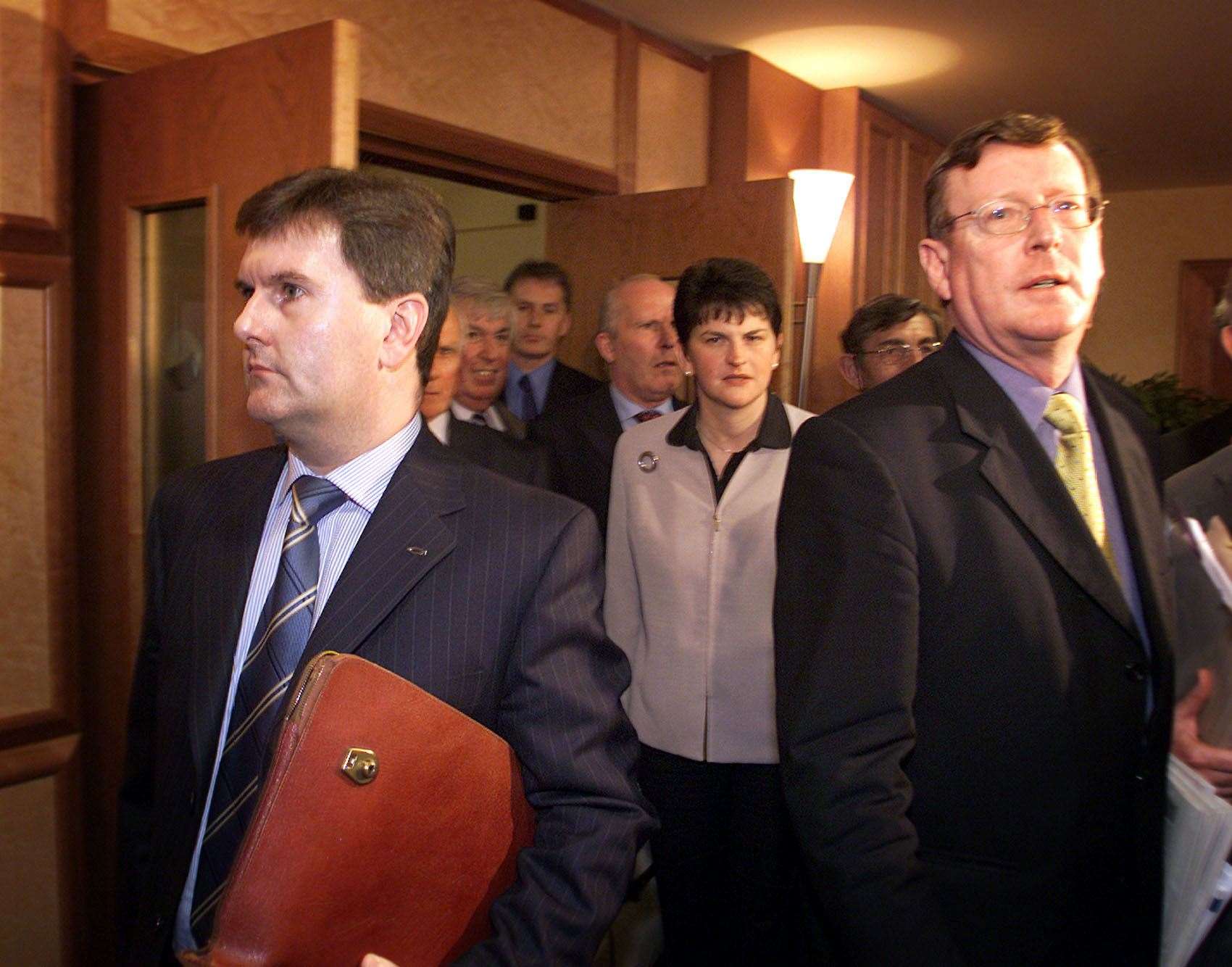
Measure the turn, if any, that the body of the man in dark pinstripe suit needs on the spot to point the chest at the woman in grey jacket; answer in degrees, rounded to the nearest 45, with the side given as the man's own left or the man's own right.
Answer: approximately 180°

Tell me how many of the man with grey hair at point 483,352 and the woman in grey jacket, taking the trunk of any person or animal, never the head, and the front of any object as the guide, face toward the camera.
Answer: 2

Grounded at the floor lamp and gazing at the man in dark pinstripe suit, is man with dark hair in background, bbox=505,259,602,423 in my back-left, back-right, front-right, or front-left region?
front-right

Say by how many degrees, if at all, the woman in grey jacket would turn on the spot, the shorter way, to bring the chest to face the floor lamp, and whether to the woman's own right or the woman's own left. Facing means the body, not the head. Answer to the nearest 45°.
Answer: approximately 180°

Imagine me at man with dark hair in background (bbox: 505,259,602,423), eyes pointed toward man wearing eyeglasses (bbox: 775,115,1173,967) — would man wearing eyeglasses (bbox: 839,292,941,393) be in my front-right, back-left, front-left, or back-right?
front-left

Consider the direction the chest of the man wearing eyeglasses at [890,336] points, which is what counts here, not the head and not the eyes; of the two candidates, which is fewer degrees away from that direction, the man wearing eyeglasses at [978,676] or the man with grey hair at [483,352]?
the man wearing eyeglasses

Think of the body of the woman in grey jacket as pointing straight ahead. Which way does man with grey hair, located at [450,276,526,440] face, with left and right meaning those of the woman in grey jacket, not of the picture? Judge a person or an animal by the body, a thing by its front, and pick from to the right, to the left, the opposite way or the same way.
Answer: the same way

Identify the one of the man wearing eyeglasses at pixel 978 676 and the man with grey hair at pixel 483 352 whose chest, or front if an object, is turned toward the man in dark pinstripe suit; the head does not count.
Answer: the man with grey hair

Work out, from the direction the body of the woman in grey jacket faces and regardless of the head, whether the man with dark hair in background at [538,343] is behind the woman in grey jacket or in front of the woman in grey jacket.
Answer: behind

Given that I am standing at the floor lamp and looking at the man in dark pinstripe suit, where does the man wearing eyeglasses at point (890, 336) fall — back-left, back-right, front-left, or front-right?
front-left

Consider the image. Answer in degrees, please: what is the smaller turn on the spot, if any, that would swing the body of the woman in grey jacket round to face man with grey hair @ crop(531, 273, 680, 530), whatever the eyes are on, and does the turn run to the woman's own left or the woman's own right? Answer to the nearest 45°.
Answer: approximately 180°

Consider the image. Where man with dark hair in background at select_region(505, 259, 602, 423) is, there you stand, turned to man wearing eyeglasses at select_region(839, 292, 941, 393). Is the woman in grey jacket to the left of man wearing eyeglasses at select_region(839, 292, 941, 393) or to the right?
right

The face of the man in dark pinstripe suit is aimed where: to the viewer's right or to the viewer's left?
to the viewer's left

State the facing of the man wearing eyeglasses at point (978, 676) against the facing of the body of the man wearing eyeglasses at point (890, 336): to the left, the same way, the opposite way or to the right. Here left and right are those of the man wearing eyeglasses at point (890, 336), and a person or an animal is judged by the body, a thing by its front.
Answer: the same way

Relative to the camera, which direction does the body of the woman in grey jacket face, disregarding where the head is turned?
toward the camera

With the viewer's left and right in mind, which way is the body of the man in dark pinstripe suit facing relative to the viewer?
facing the viewer and to the left of the viewer

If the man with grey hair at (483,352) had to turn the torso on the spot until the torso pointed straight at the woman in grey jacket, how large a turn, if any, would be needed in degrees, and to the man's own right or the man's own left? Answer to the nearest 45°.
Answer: approximately 45° to the man's own left

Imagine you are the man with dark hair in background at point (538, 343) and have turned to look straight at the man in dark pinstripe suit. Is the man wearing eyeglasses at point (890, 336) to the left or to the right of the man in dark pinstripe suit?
left

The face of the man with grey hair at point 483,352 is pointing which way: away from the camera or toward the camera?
toward the camera

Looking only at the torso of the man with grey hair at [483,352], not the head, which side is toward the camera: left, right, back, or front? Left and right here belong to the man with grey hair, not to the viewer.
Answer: front

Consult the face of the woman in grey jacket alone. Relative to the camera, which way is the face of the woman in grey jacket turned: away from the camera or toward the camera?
toward the camera
